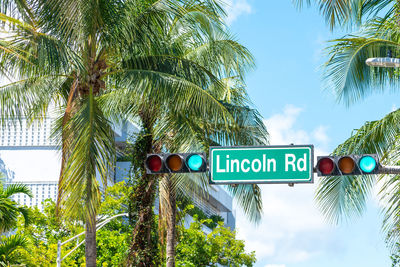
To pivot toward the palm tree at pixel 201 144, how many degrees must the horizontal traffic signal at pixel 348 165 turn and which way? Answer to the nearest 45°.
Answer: approximately 135° to its right

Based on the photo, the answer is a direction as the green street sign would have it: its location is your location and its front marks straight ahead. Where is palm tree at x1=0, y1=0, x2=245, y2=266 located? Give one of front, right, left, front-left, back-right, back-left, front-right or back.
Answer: back-right

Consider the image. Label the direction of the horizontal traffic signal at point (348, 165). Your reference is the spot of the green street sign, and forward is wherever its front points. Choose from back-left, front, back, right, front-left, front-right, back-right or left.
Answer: left

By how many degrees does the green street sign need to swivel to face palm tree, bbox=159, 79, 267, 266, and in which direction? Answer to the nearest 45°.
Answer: approximately 180°

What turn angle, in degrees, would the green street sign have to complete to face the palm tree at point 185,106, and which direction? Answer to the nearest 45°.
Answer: approximately 180°

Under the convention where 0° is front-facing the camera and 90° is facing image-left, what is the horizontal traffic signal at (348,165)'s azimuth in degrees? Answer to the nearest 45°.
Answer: approximately 0°

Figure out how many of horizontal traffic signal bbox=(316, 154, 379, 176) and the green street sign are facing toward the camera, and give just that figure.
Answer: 2

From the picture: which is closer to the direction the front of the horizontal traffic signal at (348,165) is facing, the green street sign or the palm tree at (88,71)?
the green street sign
